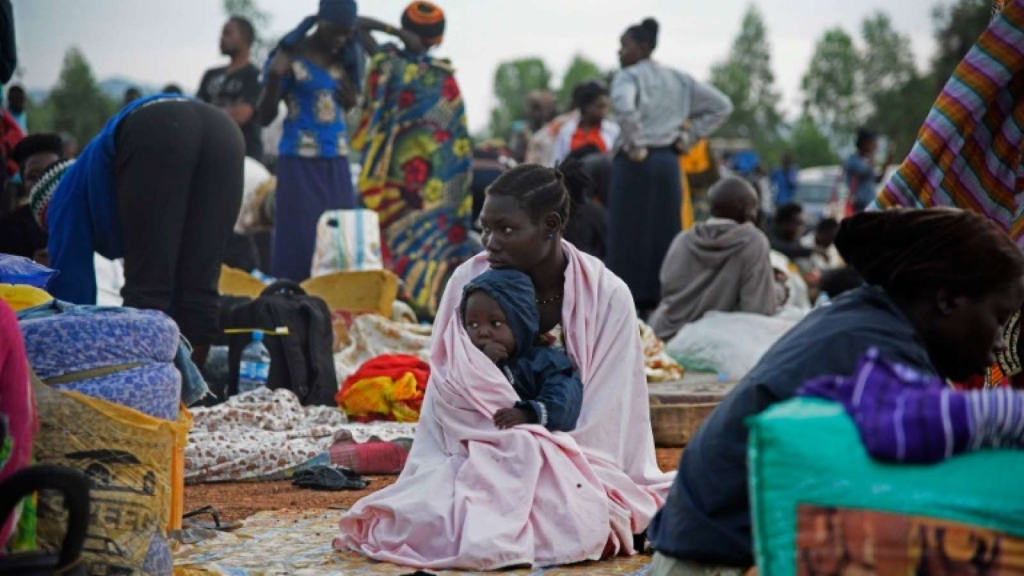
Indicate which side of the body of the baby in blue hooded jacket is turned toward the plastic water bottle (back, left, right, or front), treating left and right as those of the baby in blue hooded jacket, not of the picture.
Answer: right

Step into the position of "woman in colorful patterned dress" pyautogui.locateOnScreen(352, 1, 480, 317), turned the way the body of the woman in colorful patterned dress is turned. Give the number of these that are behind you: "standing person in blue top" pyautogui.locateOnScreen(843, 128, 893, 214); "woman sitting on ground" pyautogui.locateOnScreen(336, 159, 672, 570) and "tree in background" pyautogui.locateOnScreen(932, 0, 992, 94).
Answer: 1

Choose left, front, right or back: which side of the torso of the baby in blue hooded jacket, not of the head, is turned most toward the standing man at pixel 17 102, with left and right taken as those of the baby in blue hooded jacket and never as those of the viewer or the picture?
right

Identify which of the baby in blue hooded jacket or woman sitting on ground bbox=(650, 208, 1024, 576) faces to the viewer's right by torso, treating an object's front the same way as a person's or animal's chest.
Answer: the woman sitting on ground

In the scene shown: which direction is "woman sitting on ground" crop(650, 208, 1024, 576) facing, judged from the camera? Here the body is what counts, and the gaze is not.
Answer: to the viewer's right

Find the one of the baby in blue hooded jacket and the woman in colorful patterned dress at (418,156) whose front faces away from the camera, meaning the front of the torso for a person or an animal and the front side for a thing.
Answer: the woman in colorful patterned dress

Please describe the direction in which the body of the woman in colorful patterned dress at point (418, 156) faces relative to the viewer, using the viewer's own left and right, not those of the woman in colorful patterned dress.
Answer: facing away from the viewer

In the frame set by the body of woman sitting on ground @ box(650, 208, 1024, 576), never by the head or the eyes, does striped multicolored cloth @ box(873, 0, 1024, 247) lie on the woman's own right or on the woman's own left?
on the woman's own left

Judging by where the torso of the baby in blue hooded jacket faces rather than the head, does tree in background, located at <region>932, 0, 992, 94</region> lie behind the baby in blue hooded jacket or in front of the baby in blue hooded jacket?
behind

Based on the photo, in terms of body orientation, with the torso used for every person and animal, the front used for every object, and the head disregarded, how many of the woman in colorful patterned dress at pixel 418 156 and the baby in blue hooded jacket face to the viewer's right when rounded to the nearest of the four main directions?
0

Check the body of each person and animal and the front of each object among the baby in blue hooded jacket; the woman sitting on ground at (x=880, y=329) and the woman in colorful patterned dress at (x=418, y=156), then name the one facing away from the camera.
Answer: the woman in colorful patterned dress

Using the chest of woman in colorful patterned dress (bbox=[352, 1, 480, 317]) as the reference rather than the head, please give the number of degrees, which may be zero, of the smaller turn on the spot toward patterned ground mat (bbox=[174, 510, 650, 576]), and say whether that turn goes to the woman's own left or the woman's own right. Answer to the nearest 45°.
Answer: approximately 180°
